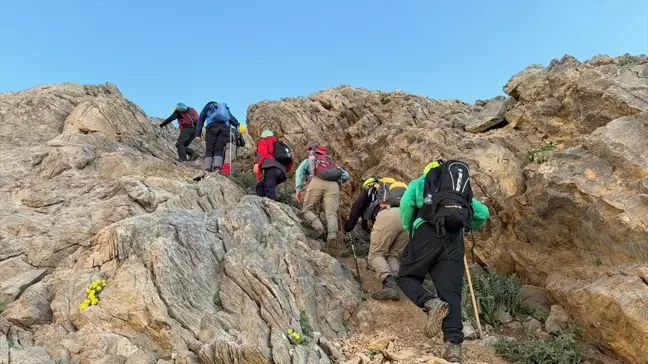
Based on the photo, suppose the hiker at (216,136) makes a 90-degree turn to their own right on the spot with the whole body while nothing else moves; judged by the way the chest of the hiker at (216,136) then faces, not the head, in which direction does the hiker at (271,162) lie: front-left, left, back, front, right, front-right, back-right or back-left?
front-right

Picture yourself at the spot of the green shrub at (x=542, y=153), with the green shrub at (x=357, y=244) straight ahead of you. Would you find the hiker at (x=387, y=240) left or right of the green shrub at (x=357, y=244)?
left

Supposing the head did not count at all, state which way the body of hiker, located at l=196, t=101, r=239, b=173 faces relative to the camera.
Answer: away from the camera

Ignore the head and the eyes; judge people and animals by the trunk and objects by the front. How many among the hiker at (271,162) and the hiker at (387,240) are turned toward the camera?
0

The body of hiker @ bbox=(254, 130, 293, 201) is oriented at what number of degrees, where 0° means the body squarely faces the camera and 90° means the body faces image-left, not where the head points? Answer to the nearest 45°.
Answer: approximately 135°

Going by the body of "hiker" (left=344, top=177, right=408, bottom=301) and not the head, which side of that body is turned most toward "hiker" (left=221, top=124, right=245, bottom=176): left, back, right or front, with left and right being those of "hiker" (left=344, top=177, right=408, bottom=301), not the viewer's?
front

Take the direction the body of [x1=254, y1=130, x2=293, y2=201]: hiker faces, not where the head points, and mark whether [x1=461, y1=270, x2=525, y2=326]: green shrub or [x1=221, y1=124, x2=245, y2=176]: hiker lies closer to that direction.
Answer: the hiker

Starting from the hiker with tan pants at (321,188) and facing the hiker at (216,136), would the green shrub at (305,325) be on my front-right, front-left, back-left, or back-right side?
back-left

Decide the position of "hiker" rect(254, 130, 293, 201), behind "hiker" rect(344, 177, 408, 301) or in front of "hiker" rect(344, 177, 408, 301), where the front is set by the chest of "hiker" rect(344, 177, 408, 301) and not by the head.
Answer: in front

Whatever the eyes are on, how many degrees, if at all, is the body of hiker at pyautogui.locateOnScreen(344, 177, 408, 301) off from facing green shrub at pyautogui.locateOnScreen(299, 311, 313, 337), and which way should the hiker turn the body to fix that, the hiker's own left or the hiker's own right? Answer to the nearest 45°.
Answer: approximately 90° to the hiker's own left

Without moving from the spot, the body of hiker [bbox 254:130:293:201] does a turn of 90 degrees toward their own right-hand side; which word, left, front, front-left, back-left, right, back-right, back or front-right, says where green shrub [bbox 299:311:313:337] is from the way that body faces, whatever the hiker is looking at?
back-right

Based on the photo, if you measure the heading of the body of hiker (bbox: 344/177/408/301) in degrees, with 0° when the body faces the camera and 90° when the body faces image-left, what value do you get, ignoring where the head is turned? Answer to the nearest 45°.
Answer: approximately 135°

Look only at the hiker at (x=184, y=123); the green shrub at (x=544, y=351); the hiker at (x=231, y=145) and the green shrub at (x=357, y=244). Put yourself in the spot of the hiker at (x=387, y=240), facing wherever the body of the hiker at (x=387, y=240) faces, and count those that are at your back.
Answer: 1
